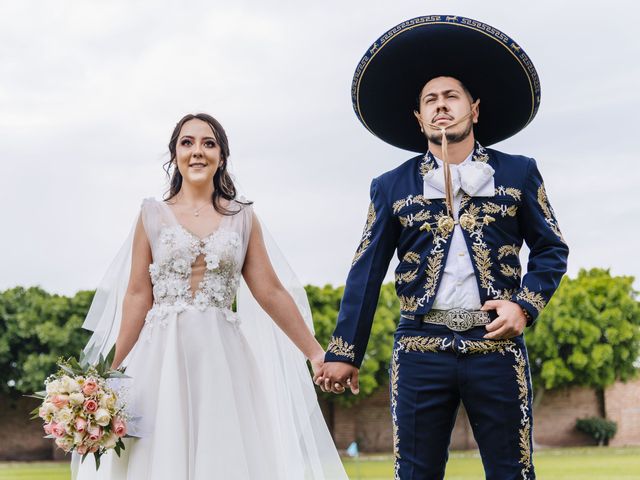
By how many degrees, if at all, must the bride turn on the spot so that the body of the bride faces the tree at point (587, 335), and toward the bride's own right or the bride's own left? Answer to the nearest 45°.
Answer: approximately 135° to the bride's own left

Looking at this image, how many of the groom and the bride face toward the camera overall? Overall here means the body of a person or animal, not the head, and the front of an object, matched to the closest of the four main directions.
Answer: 2

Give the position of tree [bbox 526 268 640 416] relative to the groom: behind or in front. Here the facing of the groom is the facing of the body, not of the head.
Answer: behind

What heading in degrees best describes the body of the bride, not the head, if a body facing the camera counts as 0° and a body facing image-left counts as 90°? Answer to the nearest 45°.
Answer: approximately 0°

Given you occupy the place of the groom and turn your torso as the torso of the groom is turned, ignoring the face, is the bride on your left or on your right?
on your right

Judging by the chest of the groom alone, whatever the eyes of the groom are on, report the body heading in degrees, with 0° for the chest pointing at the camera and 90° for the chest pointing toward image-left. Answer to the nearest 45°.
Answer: approximately 0°

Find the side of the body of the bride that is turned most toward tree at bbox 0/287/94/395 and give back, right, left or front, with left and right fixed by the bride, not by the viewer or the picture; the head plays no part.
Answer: back

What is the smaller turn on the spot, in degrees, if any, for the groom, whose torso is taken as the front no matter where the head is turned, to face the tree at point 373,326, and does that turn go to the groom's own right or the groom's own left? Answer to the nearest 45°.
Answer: approximately 180°

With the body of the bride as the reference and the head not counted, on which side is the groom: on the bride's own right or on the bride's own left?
on the bride's own left
